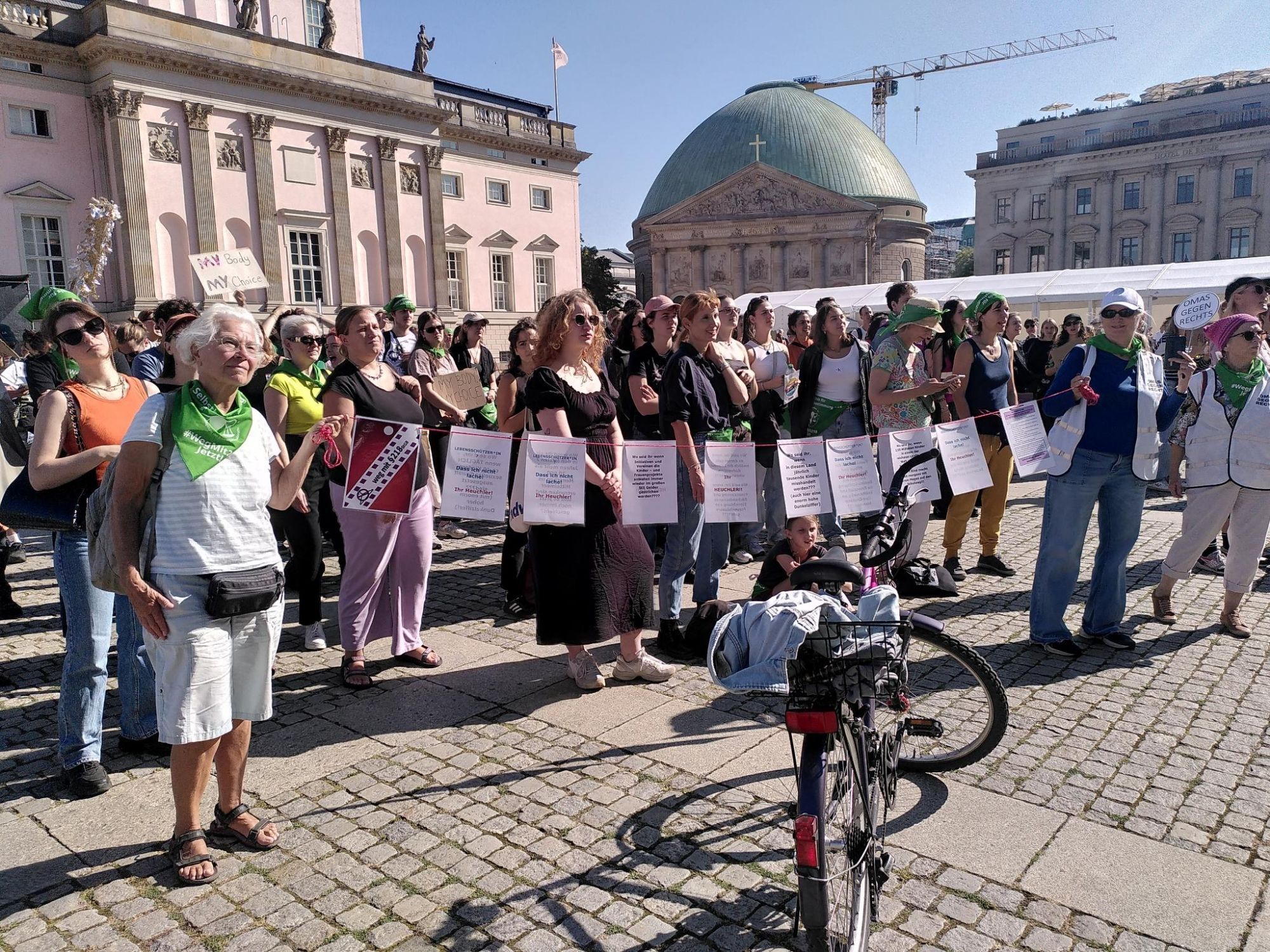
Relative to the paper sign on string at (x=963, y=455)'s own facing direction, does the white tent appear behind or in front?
behind

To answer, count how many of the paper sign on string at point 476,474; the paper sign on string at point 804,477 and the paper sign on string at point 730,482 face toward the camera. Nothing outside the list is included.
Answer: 3

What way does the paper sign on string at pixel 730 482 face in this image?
toward the camera

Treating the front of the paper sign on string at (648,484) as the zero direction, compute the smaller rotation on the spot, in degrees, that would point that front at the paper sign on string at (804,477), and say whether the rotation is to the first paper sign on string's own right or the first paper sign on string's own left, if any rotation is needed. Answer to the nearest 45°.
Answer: approximately 135° to the first paper sign on string's own left

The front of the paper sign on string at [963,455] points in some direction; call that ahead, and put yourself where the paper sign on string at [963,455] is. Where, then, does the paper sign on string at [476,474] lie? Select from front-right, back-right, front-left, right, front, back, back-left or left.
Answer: front-right

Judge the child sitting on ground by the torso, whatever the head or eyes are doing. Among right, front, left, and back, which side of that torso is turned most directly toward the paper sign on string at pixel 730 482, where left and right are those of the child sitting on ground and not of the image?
right

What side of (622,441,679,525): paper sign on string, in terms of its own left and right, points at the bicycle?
front

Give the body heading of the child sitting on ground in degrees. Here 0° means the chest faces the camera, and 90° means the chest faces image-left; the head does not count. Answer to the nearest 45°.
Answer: approximately 315°

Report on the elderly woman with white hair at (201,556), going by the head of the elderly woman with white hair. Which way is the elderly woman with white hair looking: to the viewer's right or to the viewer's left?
to the viewer's right

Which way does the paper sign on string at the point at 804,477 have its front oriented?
toward the camera

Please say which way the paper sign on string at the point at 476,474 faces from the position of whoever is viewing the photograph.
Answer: facing the viewer

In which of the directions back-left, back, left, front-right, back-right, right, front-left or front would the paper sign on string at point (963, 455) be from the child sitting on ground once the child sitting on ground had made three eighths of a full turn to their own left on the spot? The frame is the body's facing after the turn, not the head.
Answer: front-right

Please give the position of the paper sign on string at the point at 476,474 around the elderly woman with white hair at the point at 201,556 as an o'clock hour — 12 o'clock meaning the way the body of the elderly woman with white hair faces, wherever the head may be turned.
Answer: The paper sign on string is roughly at 9 o'clock from the elderly woman with white hair.

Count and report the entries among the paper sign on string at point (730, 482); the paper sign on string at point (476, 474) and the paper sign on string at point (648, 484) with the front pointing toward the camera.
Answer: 3

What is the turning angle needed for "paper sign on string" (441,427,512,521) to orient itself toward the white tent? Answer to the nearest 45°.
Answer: approximately 135° to its left

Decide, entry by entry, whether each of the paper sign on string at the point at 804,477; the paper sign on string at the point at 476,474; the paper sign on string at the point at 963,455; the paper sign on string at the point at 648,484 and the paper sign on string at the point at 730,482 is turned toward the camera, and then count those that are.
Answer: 5

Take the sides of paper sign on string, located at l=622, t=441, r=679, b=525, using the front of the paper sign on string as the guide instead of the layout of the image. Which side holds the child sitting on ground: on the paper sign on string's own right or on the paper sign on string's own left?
on the paper sign on string's own left
